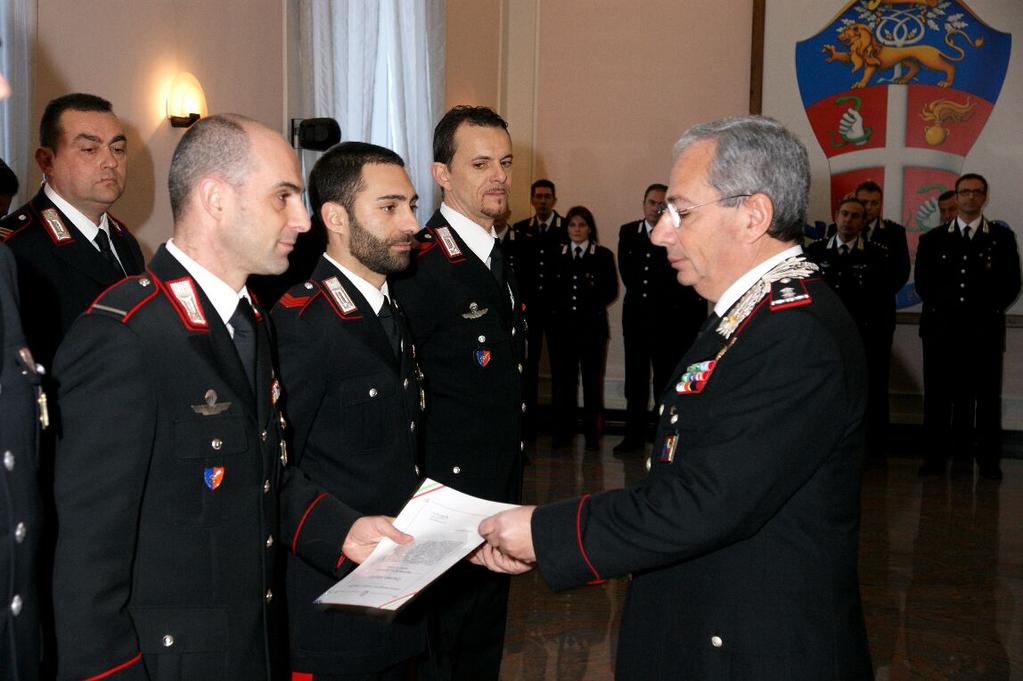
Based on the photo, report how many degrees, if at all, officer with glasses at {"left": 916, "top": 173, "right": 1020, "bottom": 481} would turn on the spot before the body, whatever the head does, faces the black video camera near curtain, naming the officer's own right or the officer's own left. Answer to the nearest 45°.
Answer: approximately 45° to the officer's own right

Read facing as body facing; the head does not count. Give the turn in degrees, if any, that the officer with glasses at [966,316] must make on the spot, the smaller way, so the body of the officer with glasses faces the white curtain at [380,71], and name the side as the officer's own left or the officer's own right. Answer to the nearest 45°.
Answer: approximately 45° to the officer's own right

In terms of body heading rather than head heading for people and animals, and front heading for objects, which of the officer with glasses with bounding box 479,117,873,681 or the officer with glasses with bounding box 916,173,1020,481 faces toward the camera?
the officer with glasses with bounding box 916,173,1020,481

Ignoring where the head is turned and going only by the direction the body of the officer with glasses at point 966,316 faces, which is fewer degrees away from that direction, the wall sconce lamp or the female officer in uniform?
the wall sconce lamp

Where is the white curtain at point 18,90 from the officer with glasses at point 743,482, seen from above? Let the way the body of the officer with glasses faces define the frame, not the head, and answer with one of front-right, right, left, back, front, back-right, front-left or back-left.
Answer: front-right

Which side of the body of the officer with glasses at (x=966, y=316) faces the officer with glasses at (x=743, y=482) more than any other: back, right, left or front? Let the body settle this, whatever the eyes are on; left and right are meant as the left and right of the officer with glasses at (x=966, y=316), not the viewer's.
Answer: front

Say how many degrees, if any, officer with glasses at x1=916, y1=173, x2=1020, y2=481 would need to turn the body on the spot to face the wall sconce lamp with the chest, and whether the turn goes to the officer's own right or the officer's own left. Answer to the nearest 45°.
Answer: approximately 45° to the officer's own right

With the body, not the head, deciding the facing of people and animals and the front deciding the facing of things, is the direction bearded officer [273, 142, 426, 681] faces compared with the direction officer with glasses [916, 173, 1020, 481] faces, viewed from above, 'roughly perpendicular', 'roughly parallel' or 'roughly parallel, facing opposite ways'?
roughly perpendicular

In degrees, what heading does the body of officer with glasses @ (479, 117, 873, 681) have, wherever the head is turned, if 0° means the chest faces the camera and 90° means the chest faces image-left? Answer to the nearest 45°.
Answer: approximately 90°

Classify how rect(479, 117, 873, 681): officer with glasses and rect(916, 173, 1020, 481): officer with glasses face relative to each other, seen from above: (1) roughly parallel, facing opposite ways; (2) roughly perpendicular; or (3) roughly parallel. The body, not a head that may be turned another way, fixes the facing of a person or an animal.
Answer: roughly perpendicular

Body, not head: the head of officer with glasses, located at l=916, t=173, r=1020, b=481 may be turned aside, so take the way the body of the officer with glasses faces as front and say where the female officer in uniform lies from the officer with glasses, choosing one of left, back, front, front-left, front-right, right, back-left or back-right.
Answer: right

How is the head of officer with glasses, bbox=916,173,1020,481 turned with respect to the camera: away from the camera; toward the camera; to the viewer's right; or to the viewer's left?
toward the camera

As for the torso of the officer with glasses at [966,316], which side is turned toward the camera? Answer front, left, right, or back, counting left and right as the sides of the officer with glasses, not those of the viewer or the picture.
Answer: front

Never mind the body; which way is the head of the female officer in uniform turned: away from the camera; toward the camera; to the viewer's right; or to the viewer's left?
toward the camera

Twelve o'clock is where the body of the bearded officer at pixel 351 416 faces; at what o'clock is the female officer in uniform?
The female officer in uniform is roughly at 8 o'clock from the bearded officer.

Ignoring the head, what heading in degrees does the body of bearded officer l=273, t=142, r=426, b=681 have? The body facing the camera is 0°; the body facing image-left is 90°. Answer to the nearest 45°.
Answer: approximately 315°
